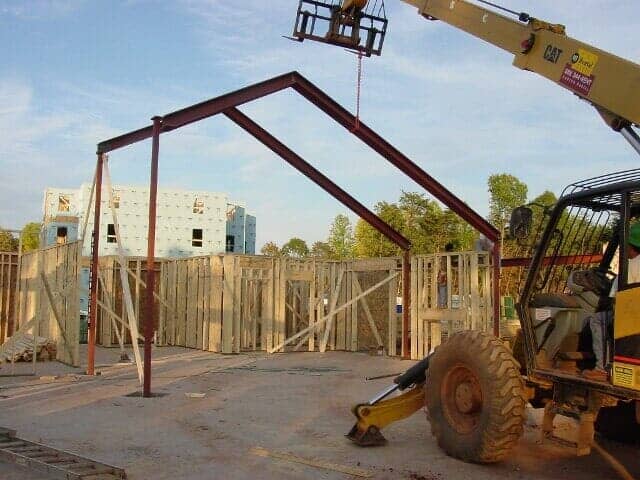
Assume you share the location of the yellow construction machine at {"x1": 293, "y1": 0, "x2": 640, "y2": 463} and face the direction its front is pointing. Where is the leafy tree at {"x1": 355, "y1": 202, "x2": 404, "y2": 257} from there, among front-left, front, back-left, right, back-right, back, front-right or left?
front-right

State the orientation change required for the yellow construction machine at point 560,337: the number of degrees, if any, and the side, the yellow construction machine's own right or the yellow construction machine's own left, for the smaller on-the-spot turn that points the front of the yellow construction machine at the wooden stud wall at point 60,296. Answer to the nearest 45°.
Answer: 0° — it already faces it

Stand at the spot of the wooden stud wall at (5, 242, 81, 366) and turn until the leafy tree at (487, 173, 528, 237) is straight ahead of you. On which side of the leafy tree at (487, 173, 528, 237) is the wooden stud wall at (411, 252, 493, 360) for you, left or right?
right

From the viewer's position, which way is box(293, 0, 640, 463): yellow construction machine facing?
facing away from the viewer and to the left of the viewer

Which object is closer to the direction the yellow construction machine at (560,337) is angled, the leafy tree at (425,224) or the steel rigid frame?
the steel rigid frame

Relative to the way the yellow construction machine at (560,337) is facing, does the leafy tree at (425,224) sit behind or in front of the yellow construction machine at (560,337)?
in front

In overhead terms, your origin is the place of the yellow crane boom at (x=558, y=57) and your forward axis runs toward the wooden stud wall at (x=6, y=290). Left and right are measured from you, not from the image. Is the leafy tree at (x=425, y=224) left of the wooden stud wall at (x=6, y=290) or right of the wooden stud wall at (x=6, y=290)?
right

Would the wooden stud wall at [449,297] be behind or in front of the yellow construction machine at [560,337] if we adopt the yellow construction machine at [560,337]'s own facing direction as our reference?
in front

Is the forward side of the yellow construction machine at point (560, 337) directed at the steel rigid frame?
yes

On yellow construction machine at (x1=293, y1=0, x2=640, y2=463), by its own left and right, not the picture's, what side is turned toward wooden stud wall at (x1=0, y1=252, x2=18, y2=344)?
front
